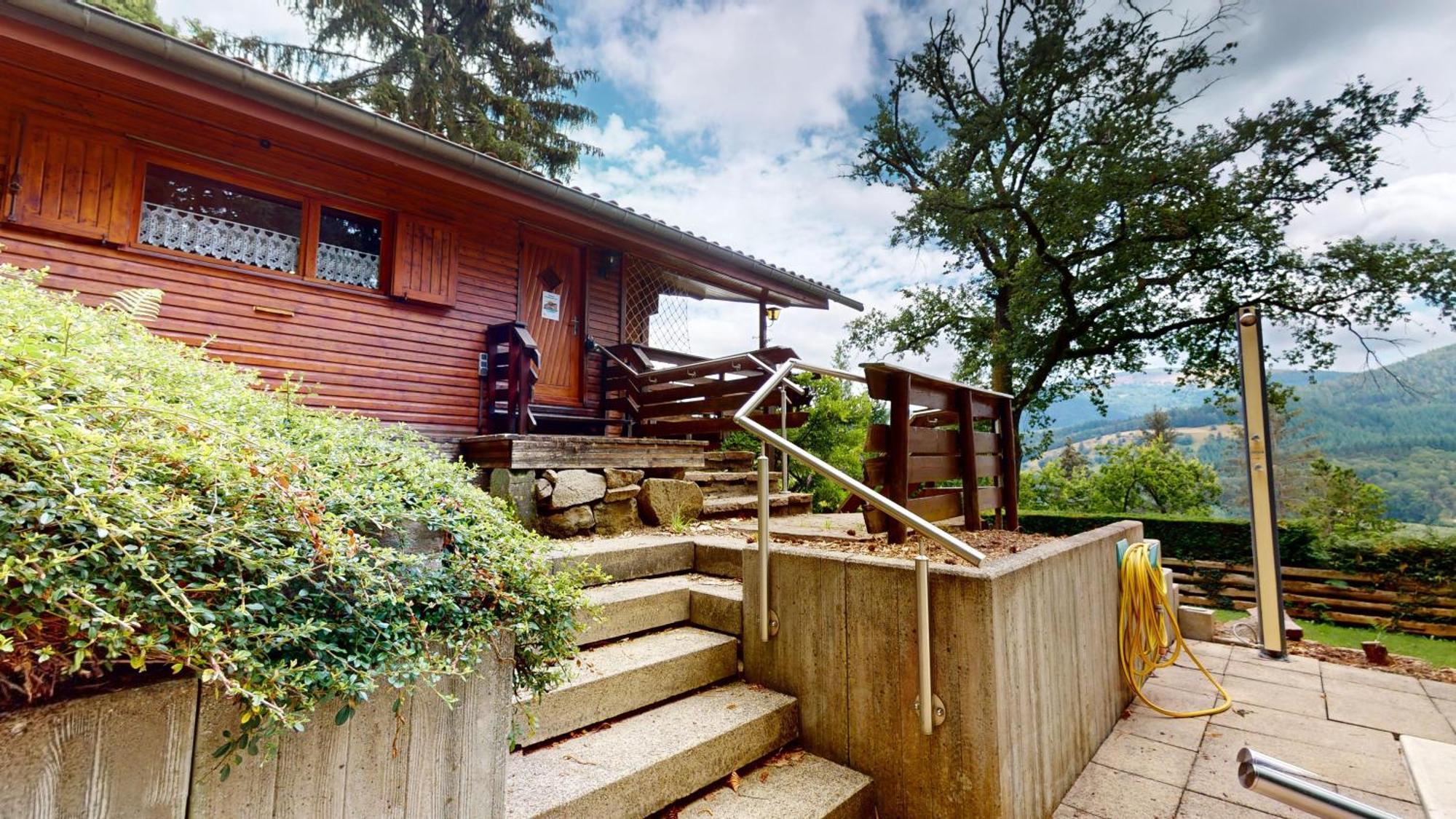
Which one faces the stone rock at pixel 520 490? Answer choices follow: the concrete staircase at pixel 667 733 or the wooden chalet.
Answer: the wooden chalet

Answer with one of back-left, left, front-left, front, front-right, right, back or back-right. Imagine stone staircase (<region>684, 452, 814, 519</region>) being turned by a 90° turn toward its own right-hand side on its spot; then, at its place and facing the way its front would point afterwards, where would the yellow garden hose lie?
back-left

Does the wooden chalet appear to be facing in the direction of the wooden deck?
yes

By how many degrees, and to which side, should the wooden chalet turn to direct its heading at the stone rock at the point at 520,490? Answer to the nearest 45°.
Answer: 0° — it already faces it

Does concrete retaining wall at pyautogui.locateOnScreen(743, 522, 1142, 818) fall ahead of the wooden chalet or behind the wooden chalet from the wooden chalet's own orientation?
ahead

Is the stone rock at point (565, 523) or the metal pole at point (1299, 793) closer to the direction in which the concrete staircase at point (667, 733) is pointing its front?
the metal pole

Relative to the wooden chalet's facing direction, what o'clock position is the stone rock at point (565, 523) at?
The stone rock is roughly at 12 o'clock from the wooden chalet.

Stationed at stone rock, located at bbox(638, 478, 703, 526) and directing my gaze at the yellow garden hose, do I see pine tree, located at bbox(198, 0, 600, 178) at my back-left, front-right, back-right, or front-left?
back-left

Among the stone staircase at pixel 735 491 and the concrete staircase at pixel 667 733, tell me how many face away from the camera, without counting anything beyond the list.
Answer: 0

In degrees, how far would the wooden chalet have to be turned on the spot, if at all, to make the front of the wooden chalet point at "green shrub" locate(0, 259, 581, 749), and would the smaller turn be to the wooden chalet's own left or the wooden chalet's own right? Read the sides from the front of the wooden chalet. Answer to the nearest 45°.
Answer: approximately 45° to the wooden chalet's own right

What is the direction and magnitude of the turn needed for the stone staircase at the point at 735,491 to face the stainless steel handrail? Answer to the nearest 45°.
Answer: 0° — it already faces it

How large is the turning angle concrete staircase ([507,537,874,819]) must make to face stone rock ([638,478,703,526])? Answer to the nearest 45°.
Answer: approximately 135° to its left

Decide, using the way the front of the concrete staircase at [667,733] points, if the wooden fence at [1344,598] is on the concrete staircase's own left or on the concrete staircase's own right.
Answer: on the concrete staircase's own left

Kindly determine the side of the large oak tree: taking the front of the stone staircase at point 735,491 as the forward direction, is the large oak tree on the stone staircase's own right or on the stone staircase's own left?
on the stone staircase's own left
